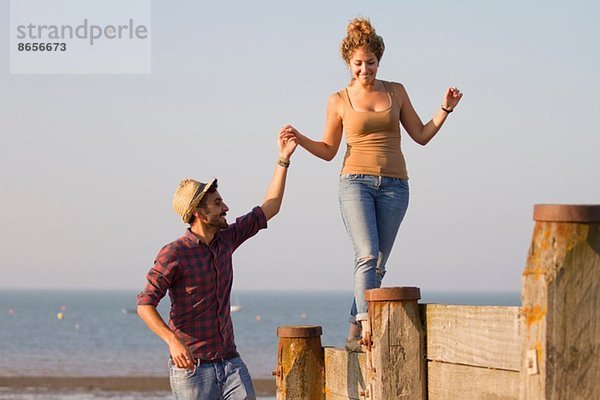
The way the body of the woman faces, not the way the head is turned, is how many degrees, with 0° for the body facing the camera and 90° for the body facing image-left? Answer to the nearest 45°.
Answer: approximately 0°

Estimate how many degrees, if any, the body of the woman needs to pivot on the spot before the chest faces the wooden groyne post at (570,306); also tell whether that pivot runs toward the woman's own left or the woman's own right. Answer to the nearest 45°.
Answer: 0° — they already face it

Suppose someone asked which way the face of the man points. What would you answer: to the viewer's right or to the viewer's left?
to the viewer's right

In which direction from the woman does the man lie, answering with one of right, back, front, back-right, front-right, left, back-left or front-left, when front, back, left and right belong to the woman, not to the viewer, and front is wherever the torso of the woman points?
front-right

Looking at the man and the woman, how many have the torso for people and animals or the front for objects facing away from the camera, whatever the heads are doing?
0

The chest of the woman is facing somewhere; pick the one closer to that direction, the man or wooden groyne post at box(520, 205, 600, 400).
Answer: the wooden groyne post

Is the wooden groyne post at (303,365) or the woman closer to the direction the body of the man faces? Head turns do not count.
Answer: the woman

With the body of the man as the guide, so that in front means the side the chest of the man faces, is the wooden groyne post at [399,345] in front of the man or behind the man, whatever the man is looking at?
in front

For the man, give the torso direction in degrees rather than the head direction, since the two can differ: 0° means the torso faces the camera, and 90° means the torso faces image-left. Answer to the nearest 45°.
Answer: approximately 315°

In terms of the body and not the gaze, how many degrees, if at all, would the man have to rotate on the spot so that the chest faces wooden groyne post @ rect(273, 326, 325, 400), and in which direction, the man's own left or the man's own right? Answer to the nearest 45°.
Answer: approximately 90° to the man's own left

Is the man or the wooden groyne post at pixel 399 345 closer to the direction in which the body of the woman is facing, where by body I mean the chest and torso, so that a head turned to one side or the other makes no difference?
the wooden groyne post
